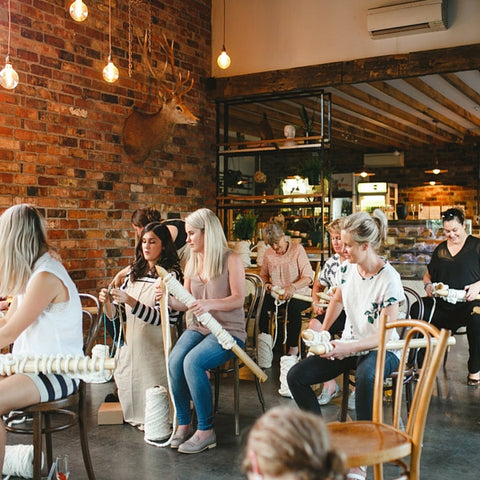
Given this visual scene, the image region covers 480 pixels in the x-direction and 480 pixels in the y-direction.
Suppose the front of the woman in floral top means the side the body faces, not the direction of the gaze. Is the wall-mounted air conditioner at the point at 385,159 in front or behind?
behind

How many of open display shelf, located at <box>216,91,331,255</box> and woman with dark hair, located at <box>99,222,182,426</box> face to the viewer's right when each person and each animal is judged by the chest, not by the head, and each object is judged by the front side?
0

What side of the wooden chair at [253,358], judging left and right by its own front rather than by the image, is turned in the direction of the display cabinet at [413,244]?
back

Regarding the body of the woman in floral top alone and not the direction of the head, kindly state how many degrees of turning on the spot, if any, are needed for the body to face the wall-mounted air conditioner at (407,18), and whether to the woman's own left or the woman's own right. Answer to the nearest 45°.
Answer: approximately 135° to the woman's own right

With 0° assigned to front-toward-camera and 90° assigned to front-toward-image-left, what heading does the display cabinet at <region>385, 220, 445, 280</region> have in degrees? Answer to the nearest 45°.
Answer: approximately 0°

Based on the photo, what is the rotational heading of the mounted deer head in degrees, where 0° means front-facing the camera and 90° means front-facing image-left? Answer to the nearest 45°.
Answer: approximately 270°
